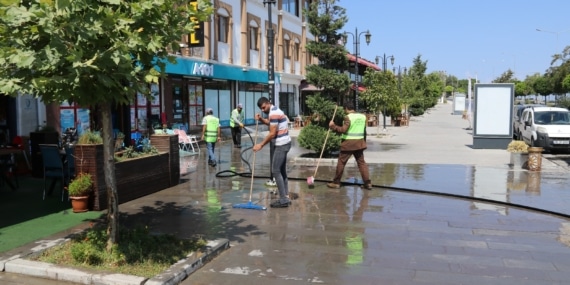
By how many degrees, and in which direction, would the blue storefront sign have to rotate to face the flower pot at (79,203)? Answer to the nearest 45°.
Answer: approximately 45° to its right

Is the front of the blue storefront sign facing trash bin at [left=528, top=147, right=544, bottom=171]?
yes

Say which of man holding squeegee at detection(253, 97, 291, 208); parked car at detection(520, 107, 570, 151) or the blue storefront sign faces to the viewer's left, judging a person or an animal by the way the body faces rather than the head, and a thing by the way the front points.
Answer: the man holding squeegee

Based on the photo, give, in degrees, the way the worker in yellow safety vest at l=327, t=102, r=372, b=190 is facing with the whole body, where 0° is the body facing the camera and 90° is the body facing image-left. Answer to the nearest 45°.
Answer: approximately 135°

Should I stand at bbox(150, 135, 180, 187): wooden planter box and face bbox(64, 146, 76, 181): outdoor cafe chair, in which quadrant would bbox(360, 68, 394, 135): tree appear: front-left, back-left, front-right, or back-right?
back-right

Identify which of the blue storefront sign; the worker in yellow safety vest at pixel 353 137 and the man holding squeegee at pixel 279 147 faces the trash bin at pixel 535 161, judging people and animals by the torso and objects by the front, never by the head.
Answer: the blue storefront sign

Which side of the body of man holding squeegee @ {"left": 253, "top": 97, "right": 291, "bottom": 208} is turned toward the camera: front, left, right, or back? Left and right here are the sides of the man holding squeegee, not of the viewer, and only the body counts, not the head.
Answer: left

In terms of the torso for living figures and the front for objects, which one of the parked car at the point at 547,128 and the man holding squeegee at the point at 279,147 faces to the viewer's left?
the man holding squeegee

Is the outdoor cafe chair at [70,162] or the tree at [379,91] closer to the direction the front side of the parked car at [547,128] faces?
the outdoor cafe chair

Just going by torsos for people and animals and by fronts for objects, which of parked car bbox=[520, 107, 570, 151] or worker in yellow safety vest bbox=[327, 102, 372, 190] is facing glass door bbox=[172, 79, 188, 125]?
the worker in yellow safety vest

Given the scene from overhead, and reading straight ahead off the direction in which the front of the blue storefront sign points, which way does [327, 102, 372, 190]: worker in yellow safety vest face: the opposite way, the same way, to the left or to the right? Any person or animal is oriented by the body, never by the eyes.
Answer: the opposite way

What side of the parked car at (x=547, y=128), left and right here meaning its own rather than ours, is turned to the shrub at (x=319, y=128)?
right

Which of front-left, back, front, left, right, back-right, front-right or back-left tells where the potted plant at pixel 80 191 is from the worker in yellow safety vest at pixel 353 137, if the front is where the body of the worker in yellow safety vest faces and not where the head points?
left
